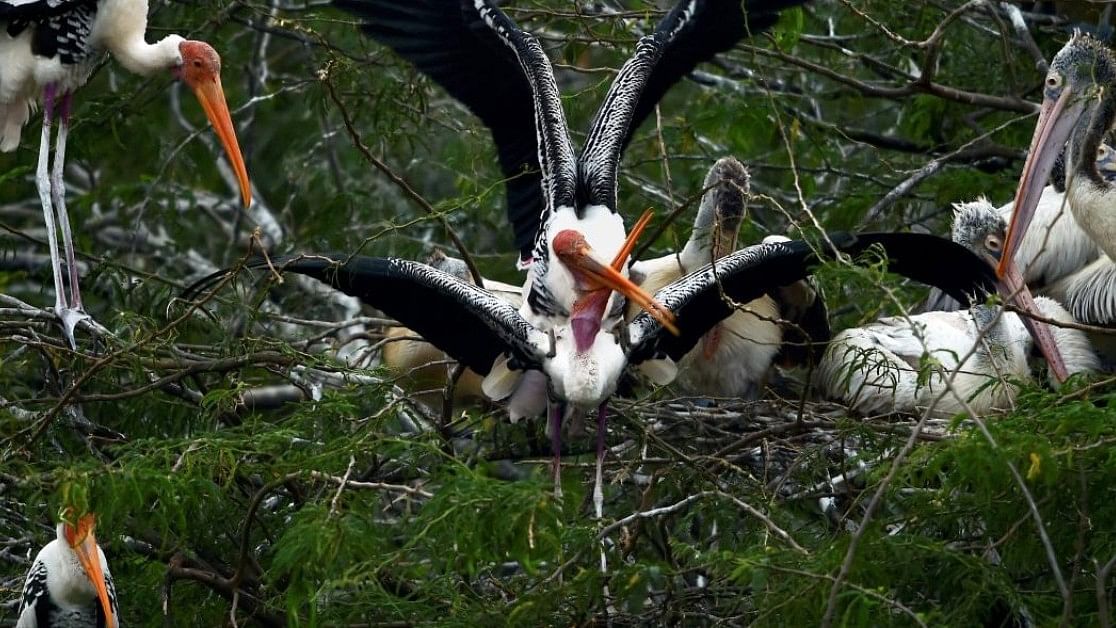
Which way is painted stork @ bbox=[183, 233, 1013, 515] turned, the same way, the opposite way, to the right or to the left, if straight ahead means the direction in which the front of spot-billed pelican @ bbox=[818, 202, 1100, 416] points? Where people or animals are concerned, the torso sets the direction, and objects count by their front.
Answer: to the right

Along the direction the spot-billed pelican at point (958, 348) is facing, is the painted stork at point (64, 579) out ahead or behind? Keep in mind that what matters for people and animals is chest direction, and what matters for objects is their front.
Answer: behind

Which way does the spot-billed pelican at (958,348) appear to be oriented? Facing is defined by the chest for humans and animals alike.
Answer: to the viewer's right

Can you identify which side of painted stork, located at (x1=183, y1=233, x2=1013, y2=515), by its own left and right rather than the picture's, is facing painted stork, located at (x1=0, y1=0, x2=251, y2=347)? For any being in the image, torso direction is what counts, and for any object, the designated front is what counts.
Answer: right

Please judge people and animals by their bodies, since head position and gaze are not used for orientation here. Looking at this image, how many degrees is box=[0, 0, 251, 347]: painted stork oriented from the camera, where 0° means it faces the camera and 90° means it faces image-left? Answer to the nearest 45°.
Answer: approximately 270°

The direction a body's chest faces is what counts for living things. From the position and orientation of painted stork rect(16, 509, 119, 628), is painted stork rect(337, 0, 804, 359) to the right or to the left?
on its left

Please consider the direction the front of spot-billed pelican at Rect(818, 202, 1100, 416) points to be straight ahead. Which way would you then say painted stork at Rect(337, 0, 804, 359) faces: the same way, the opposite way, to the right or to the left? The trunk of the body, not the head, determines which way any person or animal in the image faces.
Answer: to the right

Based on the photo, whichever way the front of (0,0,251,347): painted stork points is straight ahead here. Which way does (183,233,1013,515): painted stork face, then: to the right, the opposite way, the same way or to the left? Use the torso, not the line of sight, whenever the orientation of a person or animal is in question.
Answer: to the right

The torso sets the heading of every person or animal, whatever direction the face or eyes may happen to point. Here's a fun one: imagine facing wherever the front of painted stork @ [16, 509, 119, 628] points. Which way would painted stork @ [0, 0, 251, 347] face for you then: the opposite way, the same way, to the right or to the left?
to the left
